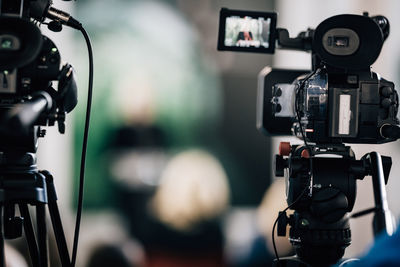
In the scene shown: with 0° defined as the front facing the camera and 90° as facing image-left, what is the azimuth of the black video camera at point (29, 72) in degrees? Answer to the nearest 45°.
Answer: approximately 180°

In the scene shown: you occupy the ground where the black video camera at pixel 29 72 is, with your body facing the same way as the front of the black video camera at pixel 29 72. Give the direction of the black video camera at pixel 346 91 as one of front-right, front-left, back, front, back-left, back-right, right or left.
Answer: right
